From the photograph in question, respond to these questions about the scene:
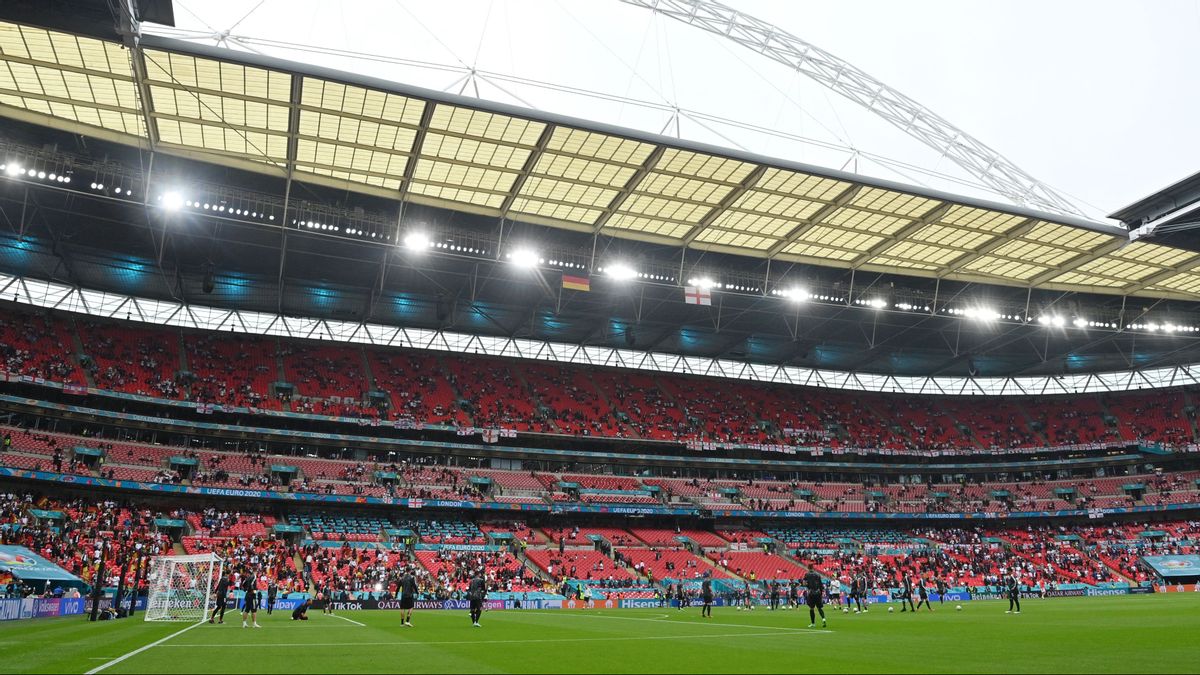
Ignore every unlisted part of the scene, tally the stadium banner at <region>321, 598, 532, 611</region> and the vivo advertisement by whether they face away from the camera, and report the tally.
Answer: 0

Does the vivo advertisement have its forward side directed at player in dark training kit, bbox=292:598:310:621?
yes

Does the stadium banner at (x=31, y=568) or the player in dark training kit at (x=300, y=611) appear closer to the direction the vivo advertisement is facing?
the player in dark training kit

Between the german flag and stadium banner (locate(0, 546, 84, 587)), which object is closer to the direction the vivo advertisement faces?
the german flag

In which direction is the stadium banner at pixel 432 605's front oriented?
toward the camera

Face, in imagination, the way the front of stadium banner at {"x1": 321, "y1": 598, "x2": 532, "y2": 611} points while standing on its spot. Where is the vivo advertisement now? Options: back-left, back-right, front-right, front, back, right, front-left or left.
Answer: front-right

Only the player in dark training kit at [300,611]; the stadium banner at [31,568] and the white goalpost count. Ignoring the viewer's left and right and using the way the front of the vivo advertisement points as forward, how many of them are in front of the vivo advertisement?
2

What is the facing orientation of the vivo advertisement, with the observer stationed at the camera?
facing the viewer and to the right of the viewer

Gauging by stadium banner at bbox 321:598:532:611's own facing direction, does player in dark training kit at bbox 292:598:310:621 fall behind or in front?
in front
